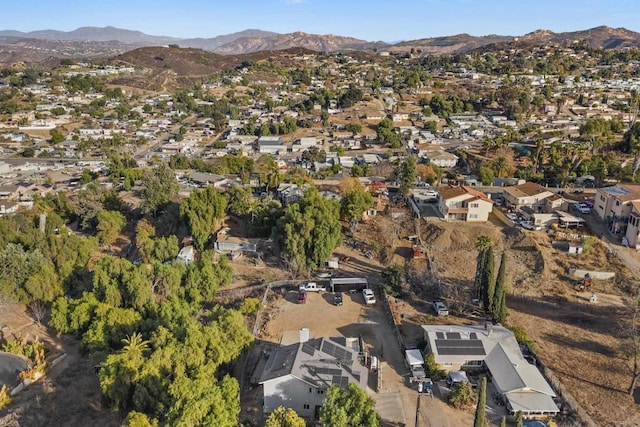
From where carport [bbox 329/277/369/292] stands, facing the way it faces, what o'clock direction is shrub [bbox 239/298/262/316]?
The shrub is roughly at 2 o'clock from the carport.

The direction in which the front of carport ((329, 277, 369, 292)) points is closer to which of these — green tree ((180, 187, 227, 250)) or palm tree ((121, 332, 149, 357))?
the palm tree

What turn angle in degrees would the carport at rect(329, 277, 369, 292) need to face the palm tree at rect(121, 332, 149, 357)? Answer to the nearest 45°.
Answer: approximately 45° to its right

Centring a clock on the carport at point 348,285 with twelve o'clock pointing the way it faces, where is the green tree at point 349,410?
The green tree is roughly at 12 o'clock from the carport.

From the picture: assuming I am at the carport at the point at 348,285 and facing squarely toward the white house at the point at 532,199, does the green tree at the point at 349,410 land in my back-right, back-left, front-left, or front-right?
back-right

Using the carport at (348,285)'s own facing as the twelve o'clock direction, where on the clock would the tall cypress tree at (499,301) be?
The tall cypress tree is roughly at 10 o'clock from the carport.

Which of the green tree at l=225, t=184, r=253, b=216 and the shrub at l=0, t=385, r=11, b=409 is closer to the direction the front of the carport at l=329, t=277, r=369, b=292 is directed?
the shrub

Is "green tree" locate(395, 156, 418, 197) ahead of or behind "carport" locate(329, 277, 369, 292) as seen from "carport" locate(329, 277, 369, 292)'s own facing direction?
behind

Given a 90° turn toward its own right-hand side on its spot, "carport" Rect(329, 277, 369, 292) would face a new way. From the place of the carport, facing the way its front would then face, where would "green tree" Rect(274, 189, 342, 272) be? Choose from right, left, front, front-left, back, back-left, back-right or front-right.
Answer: front-right

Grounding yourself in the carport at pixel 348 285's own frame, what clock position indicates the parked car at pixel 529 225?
The parked car is roughly at 8 o'clock from the carport.

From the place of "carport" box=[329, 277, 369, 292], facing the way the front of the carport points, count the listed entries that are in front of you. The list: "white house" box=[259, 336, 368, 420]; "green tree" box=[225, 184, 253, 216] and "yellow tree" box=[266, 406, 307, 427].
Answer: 2

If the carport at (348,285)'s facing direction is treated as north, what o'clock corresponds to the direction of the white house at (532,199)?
The white house is roughly at 8 o'clock from the carport.

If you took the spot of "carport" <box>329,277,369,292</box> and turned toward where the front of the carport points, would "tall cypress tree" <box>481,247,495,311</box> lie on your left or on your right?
on your left

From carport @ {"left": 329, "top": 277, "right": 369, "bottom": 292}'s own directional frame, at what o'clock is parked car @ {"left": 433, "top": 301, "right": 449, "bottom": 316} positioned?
The parked car is roughly at 10 o'clock from the carport.

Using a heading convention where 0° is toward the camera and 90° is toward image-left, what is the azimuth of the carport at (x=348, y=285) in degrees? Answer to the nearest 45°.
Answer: approximately 0°

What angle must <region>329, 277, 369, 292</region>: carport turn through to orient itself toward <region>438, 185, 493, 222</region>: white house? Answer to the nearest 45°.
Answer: approximately 135° to its left
